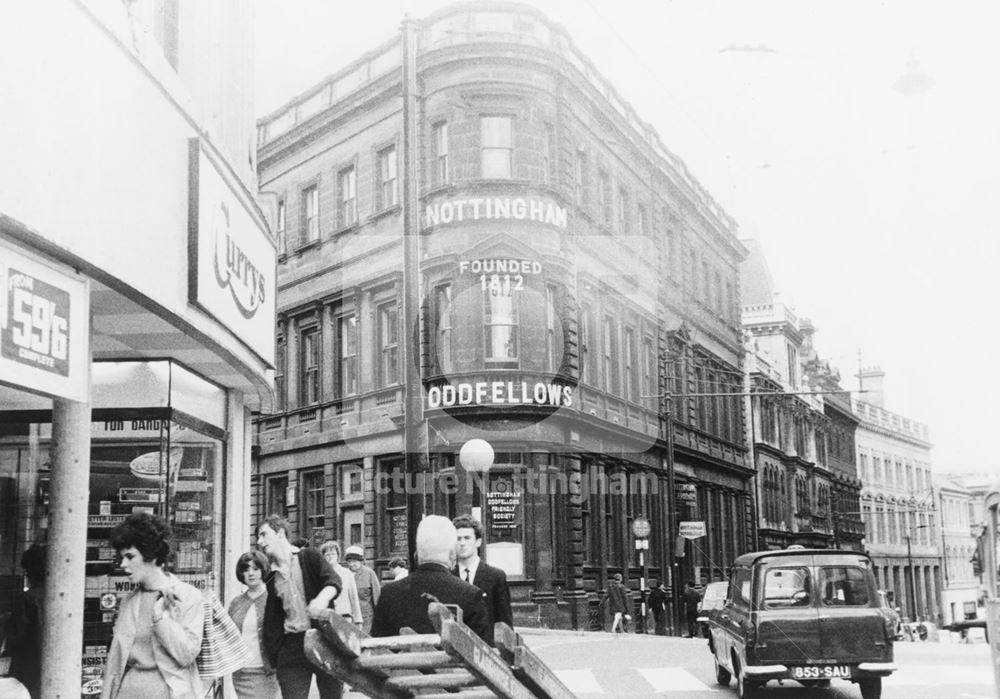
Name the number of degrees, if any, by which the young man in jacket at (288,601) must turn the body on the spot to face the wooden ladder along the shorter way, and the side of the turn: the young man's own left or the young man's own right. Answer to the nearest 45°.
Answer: approximately 45° to the young man's own left

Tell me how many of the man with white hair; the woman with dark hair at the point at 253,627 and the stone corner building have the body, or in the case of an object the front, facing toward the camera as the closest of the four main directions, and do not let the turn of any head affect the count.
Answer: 2

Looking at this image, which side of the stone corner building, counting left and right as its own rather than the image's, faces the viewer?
front

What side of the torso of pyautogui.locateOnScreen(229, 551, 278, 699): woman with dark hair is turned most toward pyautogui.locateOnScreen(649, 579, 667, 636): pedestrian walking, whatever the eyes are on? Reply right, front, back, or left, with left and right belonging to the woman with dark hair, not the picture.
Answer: back

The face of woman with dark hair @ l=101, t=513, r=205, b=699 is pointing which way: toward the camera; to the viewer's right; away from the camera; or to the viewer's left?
to the viewer's left

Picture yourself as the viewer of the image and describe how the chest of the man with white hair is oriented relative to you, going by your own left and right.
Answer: facing away from the viewer

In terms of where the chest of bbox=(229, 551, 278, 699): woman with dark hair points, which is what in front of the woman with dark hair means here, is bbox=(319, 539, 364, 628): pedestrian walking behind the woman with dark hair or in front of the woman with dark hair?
behind

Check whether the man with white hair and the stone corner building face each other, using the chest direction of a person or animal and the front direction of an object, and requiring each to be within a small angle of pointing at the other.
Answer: yes

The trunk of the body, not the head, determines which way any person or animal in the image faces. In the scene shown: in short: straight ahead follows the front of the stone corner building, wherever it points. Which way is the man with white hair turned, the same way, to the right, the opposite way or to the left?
the opposite way

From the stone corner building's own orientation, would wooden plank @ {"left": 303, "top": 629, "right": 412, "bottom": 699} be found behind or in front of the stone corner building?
in front

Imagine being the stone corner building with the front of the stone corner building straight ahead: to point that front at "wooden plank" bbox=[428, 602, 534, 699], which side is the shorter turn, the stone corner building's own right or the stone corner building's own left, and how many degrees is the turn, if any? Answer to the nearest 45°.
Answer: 0° — it already faces it

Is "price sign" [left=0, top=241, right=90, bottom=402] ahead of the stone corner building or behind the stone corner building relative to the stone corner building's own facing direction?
ahead

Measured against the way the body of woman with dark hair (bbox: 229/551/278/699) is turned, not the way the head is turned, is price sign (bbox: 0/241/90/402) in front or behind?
in front

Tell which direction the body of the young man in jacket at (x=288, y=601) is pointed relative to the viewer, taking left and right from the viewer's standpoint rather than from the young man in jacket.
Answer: facing the viewer and to the left of the viewer

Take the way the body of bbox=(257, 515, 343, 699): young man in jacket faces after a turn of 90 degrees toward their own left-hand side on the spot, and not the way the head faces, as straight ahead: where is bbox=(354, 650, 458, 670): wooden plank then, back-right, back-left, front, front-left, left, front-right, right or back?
front-right

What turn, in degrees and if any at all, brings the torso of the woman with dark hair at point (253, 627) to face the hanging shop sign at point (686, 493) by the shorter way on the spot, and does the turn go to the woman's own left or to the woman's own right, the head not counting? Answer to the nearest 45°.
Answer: approximately 135° to the woman's own left

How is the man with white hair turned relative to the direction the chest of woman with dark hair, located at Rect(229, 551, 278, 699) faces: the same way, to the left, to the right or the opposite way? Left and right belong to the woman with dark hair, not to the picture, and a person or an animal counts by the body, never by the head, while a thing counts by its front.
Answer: the opposite way

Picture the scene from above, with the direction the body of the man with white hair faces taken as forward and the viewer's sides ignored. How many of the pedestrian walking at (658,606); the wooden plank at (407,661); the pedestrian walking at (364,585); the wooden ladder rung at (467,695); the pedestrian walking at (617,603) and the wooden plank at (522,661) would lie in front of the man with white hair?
3

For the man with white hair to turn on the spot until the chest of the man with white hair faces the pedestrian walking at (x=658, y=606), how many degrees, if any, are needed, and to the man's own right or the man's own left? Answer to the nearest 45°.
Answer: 0° — they already face them
